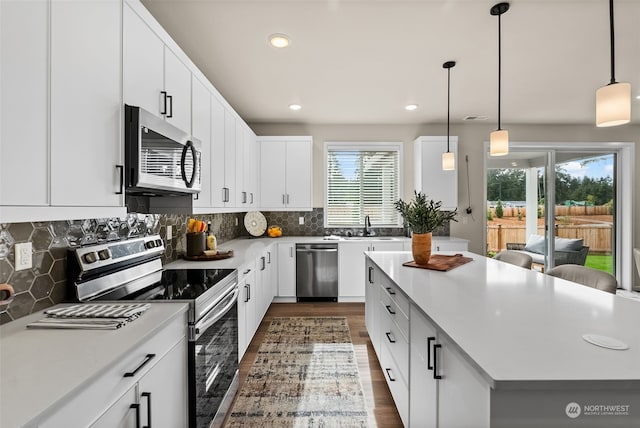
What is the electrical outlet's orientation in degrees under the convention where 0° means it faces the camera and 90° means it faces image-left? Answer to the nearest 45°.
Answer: approximately 315°

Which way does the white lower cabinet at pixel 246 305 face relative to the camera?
to the viewer's right

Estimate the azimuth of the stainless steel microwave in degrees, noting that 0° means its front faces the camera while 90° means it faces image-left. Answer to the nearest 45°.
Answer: approximately 315°

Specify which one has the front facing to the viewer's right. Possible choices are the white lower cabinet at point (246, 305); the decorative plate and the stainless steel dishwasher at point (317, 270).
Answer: the white lower cabinet

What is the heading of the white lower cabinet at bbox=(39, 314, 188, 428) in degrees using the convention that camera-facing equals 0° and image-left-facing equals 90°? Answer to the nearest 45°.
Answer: approximately 315°

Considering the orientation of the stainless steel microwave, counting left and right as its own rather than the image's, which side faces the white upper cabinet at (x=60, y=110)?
right
